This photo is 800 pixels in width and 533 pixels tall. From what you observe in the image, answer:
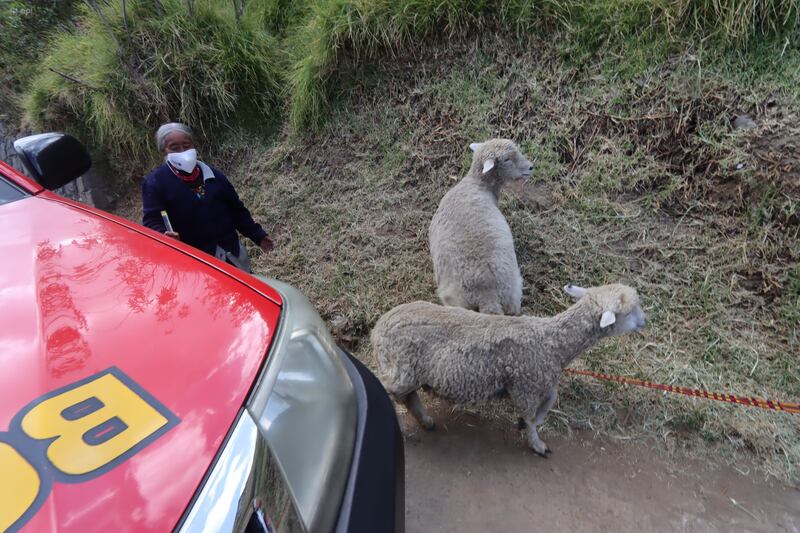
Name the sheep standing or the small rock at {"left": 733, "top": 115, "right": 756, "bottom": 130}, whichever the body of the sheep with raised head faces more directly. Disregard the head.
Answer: the small rock

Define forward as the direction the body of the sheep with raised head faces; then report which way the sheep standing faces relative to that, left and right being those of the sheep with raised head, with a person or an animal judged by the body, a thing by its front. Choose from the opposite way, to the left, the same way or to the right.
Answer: to the right

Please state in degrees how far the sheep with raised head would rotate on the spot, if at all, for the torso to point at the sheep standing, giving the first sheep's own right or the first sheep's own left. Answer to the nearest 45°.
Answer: approximately 180°

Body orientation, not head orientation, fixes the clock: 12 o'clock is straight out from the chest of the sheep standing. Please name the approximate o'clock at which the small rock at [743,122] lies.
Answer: The small rock is roughly at 11 o'clock from the sheep standing.

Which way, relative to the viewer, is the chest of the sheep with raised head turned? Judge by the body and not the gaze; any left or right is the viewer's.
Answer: facing away from the viewer

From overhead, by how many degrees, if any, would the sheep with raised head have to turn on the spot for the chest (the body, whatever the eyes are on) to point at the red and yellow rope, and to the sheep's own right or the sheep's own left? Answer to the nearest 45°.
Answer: approximately 135° to the sheep's own right

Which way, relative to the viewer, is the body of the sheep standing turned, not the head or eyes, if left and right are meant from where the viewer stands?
facing to the right of the viewer

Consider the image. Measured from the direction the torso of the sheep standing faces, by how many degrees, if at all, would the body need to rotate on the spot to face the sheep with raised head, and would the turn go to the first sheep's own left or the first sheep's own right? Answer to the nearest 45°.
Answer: approximately 90° to the first sheep's own left

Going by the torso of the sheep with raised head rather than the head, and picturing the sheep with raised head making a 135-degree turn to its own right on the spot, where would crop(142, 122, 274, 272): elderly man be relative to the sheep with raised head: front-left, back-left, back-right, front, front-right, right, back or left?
back-right

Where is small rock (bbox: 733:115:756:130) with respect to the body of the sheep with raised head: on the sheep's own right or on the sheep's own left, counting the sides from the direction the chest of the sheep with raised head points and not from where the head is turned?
on the sheep's own right

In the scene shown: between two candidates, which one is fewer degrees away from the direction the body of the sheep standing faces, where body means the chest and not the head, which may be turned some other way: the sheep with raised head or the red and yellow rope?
the red and yellow rope

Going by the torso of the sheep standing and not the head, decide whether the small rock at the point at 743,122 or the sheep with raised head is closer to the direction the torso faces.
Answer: the small rock
